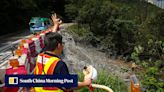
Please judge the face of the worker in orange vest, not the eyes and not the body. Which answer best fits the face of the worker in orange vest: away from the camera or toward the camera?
away from the camera

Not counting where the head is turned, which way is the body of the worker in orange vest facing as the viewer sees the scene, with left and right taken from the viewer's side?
facing away from the viewer and to the right of the viewer
